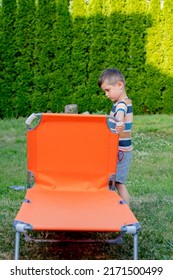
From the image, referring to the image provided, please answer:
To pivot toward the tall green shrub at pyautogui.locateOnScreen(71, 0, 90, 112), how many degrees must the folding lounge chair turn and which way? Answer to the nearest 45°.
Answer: approximately 180°

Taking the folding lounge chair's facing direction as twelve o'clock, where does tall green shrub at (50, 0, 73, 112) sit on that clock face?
The tall green shrub is roughly at 6 o'clock from the folding lounge chair.

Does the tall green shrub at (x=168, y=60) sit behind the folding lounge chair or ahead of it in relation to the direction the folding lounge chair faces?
behind

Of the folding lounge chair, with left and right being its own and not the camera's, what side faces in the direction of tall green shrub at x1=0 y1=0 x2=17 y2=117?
back

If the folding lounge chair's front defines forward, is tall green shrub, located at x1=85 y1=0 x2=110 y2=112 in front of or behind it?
behind

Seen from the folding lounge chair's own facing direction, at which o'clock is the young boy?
The young boy is roughly at 8 o'clock from the folding lounge chair.

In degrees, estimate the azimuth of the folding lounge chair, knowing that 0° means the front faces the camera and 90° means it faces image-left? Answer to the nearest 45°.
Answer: approximately 0°

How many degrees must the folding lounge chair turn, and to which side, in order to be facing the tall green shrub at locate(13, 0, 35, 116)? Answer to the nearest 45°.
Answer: approximately 180°
